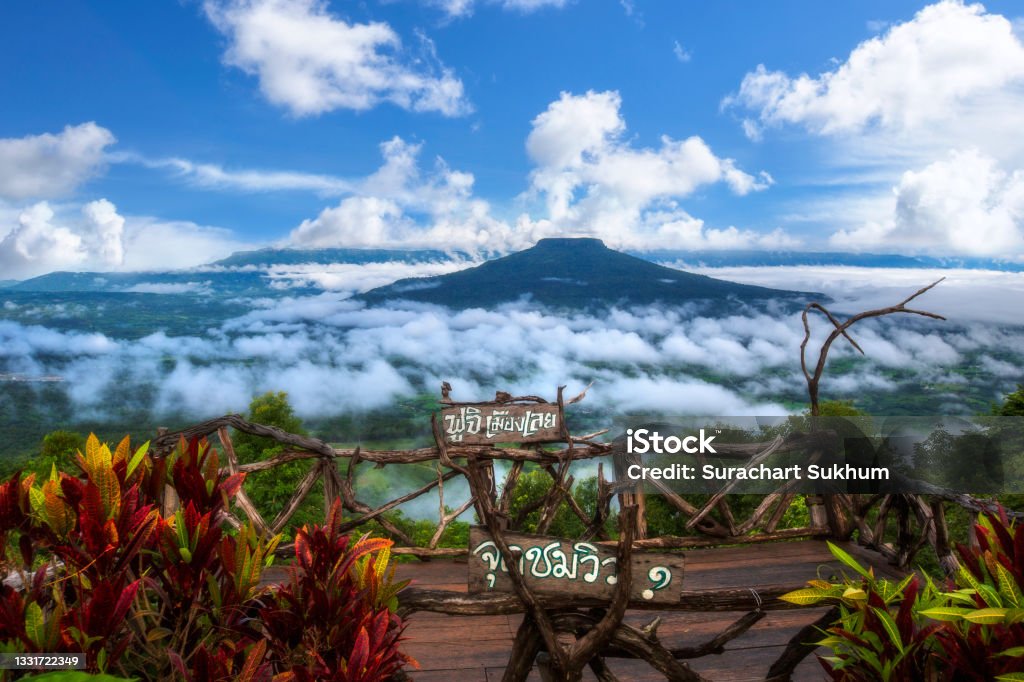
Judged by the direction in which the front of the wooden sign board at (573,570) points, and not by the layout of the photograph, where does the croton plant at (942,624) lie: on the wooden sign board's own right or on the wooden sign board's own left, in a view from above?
on the wooden sign board's own left

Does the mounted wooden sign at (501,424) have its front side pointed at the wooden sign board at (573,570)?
yes

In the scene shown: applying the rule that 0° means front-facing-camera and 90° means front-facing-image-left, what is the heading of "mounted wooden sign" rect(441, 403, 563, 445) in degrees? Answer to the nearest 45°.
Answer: approximately 0°

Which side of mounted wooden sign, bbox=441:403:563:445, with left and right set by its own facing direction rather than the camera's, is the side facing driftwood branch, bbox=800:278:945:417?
left

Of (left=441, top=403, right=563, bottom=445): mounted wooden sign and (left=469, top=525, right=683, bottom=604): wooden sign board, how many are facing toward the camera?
2

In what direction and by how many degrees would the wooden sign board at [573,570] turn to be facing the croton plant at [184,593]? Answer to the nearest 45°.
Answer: approximately 45° to its right

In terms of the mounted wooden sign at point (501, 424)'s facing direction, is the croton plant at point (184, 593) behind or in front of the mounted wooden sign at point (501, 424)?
in front

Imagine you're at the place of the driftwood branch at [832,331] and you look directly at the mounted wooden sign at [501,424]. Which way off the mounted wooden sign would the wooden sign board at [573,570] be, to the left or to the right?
left
